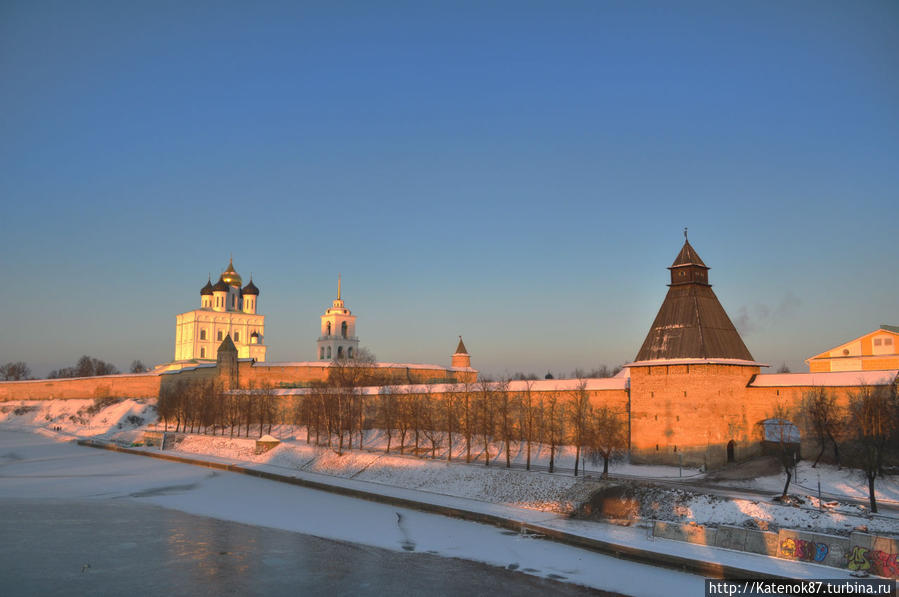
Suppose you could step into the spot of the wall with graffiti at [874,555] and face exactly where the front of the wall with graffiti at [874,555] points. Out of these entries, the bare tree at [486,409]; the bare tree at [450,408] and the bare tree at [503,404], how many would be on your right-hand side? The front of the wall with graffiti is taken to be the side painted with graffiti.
3

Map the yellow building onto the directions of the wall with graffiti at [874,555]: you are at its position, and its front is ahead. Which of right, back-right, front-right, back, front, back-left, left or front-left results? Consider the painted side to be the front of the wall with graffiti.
back-right

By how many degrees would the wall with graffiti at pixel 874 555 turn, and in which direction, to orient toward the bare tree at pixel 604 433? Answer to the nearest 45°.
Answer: approximately 90° to its right

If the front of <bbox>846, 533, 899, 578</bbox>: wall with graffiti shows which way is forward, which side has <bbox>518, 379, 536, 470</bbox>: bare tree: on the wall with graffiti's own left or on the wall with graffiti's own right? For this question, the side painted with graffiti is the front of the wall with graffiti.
on the wall with graffiti's own right

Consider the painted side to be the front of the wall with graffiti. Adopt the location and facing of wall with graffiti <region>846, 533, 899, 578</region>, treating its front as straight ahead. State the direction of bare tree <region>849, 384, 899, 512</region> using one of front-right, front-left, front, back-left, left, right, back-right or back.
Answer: back-right

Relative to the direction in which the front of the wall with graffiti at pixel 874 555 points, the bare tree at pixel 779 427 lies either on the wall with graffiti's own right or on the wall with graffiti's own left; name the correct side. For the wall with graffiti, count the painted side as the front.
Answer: on the wall with graffiti's own right

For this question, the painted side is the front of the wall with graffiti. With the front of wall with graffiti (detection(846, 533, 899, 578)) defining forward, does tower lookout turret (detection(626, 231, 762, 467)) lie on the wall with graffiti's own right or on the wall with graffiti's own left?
on the wall with graffiti's own right

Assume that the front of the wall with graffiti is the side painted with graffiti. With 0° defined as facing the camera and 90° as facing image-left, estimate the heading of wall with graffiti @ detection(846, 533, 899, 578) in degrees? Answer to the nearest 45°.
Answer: approximately 45°

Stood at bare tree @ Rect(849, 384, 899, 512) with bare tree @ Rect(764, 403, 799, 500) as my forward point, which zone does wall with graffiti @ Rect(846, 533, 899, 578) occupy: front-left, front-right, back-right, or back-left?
back-left

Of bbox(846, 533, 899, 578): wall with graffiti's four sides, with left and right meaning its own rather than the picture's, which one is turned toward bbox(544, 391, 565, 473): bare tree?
right
